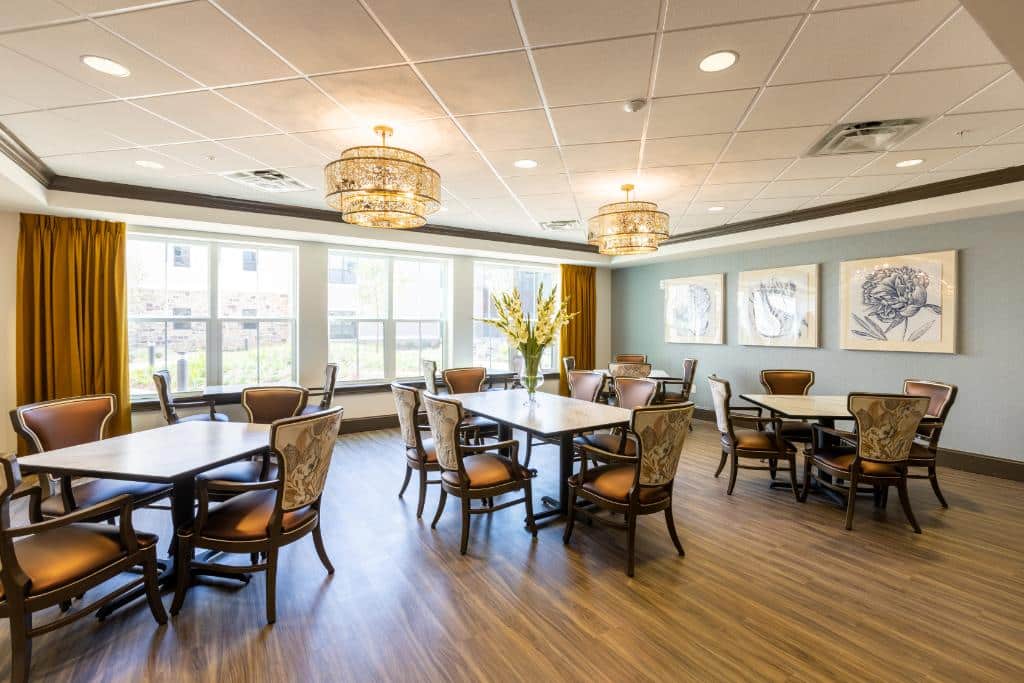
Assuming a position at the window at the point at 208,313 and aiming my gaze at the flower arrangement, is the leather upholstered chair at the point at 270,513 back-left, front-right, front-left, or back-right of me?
front-right

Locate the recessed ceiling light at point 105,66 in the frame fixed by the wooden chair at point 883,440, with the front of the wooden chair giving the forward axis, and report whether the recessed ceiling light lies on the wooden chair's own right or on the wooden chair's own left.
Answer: on the wooden chair's own left

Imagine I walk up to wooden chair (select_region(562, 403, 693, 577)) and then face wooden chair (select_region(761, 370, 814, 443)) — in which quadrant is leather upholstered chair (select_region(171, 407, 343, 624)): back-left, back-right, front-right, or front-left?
back-left

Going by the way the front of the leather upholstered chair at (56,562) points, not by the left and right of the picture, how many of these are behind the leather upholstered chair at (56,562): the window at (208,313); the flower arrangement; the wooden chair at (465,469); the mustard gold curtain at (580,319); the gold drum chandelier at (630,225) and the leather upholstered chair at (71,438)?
0

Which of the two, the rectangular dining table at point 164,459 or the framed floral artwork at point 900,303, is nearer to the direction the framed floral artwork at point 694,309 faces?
the rectangular dining table

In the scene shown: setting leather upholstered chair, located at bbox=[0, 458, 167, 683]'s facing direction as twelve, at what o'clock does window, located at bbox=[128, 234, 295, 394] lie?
The window is roughly at 11 o'clock from the leather upholstered chair.

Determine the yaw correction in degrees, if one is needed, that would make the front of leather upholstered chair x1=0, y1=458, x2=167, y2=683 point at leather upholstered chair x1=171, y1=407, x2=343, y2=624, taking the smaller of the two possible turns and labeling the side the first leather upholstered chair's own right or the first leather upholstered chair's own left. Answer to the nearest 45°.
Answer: approximately 45° to the first leather upholstered chair's own right

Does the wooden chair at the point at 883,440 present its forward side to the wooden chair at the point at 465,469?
no

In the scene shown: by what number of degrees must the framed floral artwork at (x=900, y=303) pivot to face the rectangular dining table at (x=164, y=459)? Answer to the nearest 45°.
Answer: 0° — it already faces it

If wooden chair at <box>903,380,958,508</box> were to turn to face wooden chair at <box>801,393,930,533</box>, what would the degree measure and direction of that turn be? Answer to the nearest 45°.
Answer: approximately 45° to its left

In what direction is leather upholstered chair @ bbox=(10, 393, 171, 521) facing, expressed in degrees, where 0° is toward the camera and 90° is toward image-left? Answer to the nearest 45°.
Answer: approximately 315°

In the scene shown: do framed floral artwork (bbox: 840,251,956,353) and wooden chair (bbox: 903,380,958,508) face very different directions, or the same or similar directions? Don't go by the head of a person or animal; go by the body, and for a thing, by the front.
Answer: same or similar directions

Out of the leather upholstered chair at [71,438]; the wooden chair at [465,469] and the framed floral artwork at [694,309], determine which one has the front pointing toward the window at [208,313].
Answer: the framed floral artwork

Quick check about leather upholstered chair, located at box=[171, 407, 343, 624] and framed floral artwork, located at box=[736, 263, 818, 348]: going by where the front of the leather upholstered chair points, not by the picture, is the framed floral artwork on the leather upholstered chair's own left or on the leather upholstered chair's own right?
on the leather upholstered chair's own right

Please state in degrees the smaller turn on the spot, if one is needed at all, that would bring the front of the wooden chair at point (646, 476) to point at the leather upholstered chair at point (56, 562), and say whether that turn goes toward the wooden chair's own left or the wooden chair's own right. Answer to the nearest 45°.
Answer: approximately 90° to the wooden chair's own left

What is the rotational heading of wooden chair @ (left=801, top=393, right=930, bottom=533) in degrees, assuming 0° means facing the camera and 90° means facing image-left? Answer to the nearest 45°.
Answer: approximately 135°

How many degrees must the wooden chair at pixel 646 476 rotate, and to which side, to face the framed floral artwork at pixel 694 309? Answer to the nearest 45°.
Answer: approximately 45° to its right

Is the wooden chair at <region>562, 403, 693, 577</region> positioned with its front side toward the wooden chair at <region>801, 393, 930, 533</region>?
no

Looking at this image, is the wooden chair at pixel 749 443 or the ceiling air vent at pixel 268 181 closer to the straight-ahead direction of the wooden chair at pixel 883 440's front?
the wooden chair

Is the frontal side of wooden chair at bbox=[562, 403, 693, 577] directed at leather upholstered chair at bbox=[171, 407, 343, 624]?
no

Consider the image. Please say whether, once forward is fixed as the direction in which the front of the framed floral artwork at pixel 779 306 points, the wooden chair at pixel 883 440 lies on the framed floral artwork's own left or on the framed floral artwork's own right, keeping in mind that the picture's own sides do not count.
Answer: on the framed floral artwork's own left

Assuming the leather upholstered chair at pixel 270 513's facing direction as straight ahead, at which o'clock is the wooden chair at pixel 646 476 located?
The wooden chair is roughly at 5 o'clock from the leather upholstered chair.
